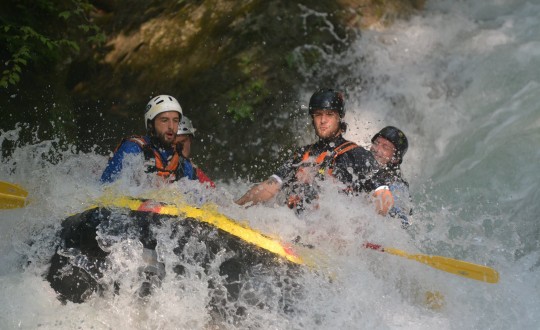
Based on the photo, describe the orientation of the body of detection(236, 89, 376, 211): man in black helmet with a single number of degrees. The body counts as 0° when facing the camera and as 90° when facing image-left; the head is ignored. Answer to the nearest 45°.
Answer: approximately 45°

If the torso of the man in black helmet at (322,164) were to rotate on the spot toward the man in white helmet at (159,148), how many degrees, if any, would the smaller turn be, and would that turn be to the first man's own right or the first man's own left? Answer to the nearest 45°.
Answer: approximately 90° to the first man's own right

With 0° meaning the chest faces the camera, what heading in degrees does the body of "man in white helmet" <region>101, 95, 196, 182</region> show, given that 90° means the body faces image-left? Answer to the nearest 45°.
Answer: approximately 315°

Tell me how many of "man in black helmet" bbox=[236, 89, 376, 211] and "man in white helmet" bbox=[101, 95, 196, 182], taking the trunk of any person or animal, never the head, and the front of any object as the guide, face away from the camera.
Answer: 0
